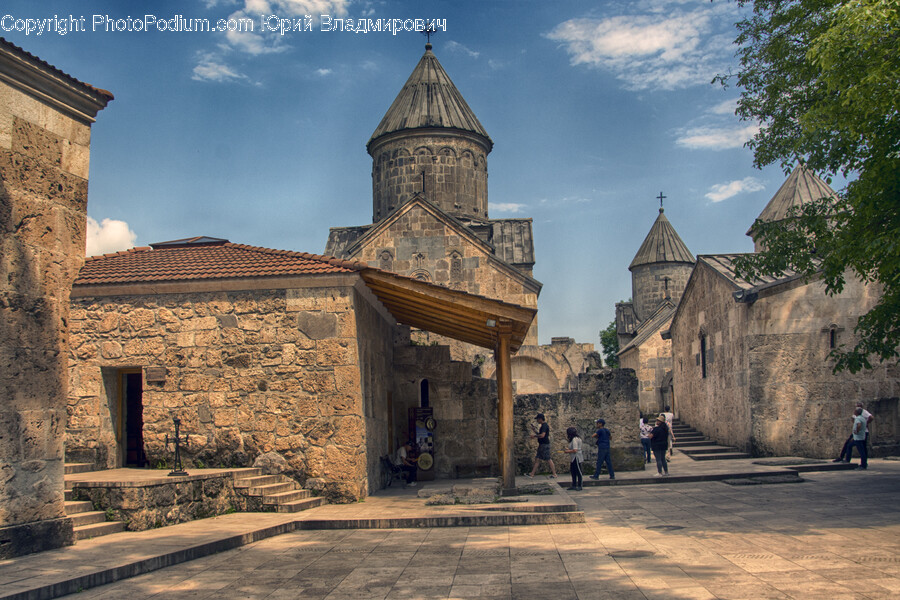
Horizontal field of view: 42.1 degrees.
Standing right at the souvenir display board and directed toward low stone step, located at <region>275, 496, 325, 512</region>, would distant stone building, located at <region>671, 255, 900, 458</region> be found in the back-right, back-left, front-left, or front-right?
back-left

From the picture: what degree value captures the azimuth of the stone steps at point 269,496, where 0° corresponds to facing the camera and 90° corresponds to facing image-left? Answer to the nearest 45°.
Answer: approximately 315°

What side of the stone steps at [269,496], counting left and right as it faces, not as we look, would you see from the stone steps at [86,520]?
right

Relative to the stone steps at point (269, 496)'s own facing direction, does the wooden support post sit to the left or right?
on its left

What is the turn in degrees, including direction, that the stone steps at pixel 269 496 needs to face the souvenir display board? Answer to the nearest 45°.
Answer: approximately 90° to its left

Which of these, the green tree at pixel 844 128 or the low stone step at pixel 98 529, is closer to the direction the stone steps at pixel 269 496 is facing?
the green tree

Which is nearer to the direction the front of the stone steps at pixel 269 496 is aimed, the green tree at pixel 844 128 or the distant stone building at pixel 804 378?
the green tree

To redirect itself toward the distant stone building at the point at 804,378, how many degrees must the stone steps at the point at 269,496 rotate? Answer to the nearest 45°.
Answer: approximately 90° to its left

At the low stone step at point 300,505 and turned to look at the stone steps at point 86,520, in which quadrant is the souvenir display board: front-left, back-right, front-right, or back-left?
back-right
